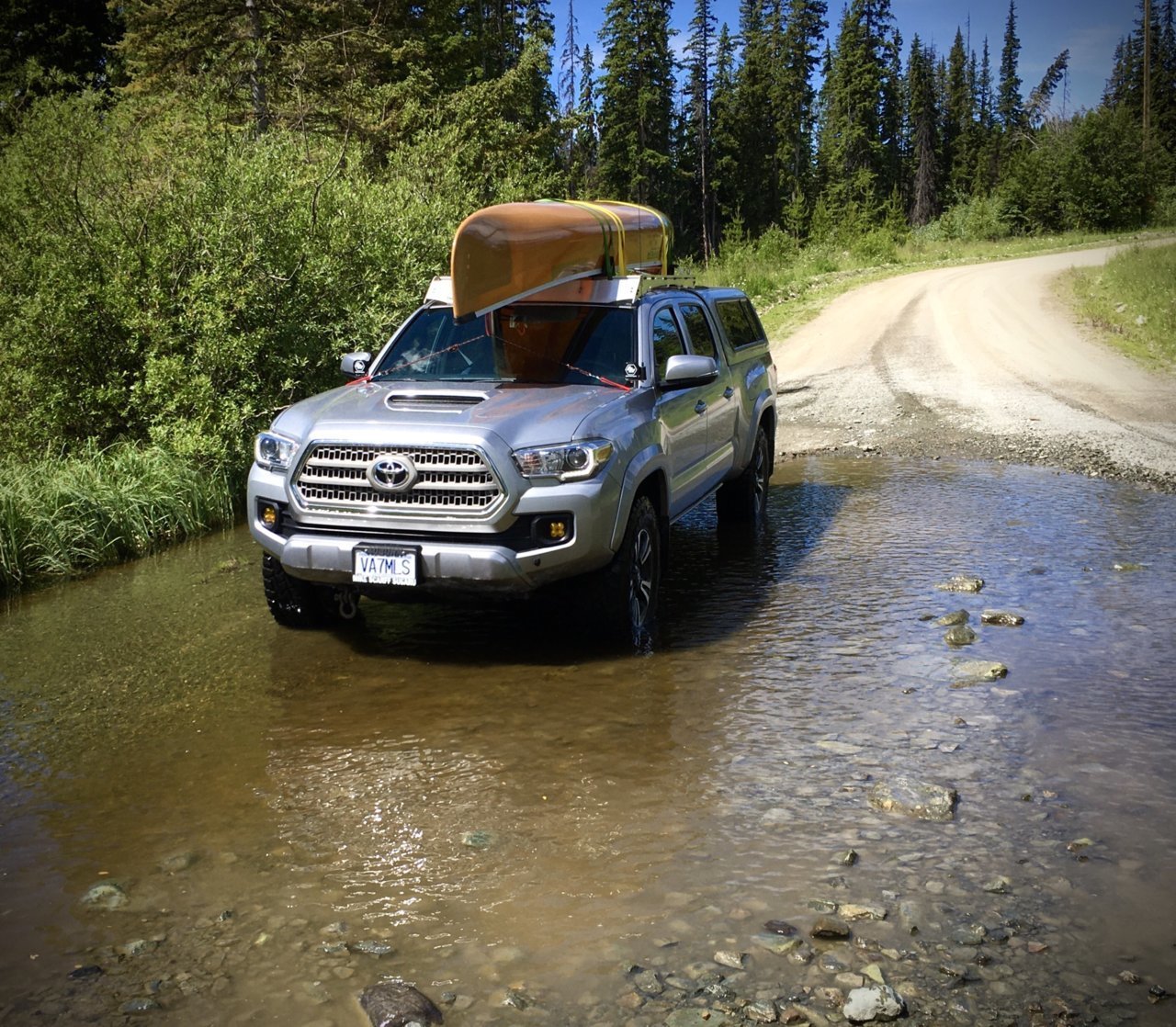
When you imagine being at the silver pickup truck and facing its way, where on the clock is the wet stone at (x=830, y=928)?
The wet stone is roughly at 10 o'clock from the silver pickup truck.

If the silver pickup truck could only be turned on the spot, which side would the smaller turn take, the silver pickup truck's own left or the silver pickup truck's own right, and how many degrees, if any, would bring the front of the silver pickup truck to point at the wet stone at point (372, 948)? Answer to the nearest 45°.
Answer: approximately 45° to the silver pickup truck's own left

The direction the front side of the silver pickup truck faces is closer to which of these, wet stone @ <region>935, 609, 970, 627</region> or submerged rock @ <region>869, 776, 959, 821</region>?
the submerged rock

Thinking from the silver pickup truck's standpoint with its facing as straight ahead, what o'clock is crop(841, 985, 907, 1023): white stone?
The white stone is roughly at 10 o'clock from the silver pickup truck.

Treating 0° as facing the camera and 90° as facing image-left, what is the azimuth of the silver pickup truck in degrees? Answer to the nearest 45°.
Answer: approximately 45°

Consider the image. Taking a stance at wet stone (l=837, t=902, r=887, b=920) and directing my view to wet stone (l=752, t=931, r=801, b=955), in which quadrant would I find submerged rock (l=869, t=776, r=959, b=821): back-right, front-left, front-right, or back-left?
back-right

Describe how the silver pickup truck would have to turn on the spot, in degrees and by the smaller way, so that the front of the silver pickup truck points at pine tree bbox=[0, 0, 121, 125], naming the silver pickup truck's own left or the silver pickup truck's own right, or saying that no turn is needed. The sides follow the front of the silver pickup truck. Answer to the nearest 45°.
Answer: approximately 135° to the silver pickup truck's own right

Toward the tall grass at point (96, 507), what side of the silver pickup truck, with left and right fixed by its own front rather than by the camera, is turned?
right

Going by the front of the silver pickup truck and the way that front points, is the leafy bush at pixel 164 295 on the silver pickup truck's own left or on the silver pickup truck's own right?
on the silver pickup truck's own right

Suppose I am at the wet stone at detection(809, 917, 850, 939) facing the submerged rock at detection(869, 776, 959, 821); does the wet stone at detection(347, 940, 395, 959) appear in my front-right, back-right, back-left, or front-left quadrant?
back-left
